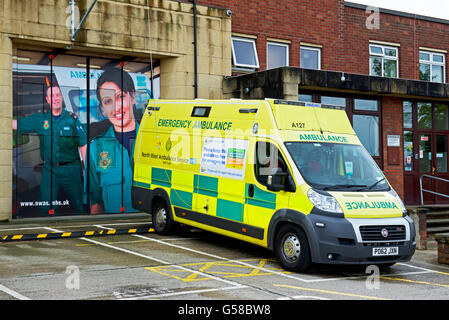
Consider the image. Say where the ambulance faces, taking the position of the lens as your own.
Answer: facing the viewer and to the right of the viewer

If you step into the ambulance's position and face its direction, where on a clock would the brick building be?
The brick building is roughly at 8 o'clock from the ambulance.
